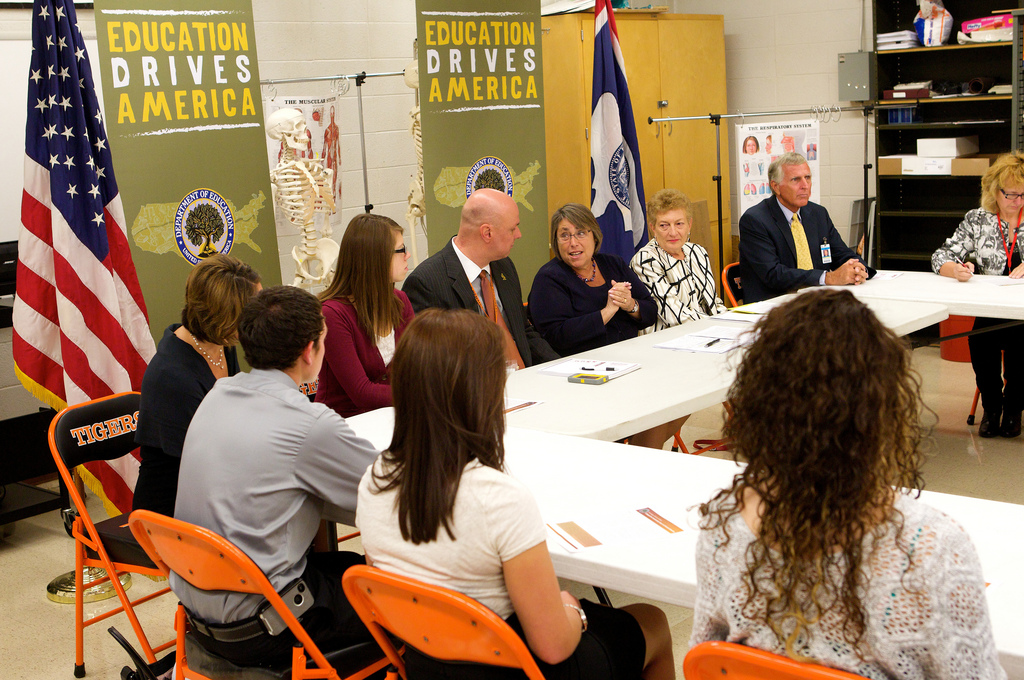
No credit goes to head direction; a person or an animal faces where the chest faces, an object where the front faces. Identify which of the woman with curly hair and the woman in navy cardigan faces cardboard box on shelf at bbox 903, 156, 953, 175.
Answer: the woman with curly hair

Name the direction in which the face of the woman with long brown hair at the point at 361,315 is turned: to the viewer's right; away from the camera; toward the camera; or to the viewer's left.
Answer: to the viewer's right

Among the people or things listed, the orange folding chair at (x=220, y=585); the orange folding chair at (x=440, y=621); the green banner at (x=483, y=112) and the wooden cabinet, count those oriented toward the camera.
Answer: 2

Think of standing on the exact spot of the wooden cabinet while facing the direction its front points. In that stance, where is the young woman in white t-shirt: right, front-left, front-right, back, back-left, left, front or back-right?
front

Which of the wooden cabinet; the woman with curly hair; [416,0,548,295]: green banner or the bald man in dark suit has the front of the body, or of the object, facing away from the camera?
the woman with curly hair

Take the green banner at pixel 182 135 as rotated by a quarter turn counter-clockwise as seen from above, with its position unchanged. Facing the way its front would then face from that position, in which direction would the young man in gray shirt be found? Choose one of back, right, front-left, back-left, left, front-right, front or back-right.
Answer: right

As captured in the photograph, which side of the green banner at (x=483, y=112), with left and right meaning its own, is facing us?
front

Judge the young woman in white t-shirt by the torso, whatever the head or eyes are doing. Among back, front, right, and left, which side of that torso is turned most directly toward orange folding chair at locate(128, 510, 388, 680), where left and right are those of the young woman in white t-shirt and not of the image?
left

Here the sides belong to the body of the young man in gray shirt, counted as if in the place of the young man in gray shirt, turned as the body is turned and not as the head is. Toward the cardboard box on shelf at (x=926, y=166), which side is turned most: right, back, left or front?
front

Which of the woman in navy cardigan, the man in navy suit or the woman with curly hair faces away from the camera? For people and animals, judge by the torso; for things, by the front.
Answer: the woman with curly hair

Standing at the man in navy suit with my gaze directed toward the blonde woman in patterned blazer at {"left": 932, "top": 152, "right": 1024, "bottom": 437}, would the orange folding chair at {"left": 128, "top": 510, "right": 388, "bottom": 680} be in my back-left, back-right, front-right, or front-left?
back-right

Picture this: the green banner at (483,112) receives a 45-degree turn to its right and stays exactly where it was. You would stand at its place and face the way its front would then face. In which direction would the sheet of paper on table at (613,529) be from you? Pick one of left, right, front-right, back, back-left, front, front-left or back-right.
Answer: front-left

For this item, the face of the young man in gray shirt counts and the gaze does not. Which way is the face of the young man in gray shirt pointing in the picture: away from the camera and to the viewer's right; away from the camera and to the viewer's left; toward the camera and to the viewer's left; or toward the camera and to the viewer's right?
away from the camera and to the viewer's right

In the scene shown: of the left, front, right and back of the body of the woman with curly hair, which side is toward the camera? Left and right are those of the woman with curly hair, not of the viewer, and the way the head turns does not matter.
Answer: back

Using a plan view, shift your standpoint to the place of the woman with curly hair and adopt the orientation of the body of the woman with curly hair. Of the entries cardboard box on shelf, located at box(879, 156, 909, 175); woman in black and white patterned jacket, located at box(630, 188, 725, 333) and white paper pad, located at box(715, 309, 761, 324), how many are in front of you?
3

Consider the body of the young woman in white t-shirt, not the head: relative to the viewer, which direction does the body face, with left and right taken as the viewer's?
facing away from the viewer and to the right of the viewer

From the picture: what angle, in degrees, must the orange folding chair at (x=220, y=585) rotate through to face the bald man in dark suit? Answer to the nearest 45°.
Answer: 0° — it already faces them

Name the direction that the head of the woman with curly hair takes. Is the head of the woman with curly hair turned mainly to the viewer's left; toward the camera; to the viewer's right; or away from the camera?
away from the camera

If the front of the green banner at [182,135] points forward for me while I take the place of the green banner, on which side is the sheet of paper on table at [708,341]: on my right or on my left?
on my left

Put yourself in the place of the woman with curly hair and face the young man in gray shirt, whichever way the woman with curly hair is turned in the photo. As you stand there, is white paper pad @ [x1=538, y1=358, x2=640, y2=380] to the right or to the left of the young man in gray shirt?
right
